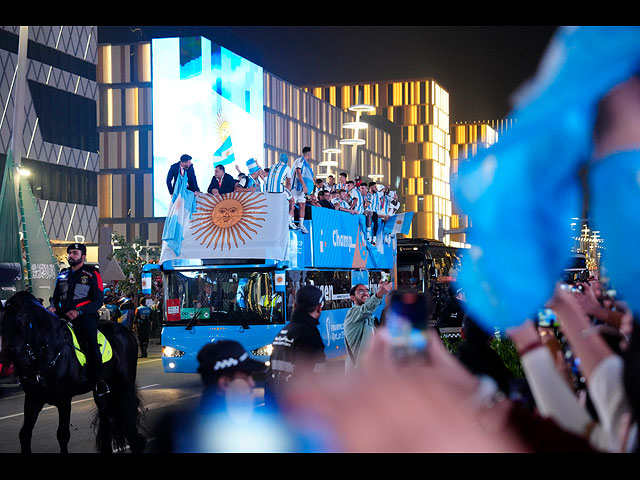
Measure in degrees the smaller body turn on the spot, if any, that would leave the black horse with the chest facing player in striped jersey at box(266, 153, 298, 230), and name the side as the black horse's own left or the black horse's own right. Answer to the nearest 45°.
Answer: approximately 180°

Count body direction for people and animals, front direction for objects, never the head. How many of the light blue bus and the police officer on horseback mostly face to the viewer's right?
0

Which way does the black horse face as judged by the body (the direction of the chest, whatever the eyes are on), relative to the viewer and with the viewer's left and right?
facing the viewer and to the left of the viewer

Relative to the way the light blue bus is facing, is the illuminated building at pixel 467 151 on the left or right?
on its left

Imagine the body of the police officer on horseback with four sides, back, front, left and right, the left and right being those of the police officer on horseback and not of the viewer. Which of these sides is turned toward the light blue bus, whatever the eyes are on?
back

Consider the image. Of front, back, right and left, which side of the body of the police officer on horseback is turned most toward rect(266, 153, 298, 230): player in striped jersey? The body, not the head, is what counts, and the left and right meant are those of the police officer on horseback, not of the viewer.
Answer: back

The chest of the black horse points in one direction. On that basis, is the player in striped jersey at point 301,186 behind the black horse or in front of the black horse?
behind

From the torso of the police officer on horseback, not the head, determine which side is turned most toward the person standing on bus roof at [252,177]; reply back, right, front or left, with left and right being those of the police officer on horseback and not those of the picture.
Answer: back
